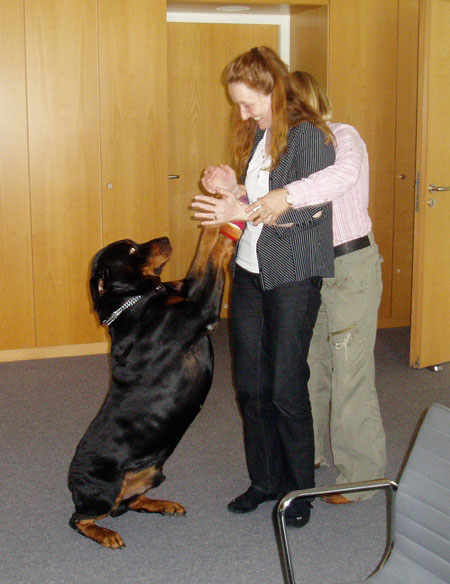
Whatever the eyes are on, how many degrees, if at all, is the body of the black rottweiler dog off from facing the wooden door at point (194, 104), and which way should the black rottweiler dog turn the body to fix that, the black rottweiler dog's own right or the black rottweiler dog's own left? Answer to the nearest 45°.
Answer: approximately 90° to the black rottweiler dog's own left

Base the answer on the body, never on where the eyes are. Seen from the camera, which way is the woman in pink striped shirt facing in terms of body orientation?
to the viewer's left

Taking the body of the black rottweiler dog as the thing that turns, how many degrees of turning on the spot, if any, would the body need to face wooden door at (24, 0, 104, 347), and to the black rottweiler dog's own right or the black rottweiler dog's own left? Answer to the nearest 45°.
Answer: approximately 90° to the black rottweiler dog's own left

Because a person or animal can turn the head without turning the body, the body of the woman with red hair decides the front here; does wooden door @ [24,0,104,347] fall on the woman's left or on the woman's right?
on the woman's right

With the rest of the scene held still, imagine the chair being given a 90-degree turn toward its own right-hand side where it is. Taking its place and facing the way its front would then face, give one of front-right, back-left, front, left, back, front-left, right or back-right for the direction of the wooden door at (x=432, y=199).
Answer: front-right

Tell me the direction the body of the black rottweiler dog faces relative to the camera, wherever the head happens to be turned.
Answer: to the viewer's right
